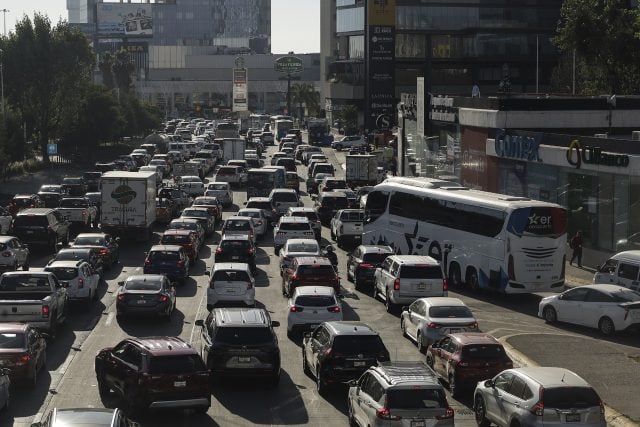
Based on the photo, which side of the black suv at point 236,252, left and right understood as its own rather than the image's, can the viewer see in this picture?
back

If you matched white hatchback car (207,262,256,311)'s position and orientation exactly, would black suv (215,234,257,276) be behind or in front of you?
in front

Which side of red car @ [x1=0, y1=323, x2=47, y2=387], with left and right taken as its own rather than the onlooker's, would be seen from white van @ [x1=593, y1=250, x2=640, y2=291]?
right

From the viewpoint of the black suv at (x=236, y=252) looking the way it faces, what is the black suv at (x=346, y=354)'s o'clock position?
the black suv at (x=346, y=354) is roughly at 6 o'clock from the black suv at (x=236, y=252).

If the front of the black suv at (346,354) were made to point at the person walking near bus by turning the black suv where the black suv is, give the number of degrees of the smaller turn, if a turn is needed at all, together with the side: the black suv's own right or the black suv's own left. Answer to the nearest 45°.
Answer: approximately 90° to the black suv's own right

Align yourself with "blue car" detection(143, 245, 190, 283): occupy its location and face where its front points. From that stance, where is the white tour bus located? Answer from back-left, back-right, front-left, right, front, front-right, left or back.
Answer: right

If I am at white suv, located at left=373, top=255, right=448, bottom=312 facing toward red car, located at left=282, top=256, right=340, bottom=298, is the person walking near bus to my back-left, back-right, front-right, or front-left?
back-right

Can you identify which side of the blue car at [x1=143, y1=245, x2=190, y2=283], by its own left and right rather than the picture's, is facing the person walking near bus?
right

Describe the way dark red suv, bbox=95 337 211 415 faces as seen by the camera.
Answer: facing away from the viewer and to the left of the viewer

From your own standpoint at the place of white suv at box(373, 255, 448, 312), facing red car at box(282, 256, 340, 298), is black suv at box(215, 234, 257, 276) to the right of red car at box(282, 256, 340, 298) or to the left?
right

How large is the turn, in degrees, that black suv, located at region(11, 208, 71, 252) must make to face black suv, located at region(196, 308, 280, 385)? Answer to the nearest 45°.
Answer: approximately 135° to its right

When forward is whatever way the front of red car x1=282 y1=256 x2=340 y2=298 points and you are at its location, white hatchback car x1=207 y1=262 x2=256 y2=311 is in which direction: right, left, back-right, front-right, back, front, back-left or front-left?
back-left

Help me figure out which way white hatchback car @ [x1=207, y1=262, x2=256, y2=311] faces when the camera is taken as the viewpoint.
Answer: facing away from the viewer

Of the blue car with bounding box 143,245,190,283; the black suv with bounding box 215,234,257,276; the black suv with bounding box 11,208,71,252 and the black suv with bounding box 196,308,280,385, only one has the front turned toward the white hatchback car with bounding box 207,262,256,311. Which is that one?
the black suv with bounding box 196,308,280,385

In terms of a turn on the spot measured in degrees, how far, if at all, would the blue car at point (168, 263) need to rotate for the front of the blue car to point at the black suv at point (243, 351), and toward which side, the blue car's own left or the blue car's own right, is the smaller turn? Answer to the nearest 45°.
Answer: approximately 180°

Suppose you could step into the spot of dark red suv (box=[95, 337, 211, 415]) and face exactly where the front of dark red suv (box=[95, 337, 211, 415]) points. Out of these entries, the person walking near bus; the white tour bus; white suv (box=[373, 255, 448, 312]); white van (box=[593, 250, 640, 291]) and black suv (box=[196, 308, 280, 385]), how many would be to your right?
5
